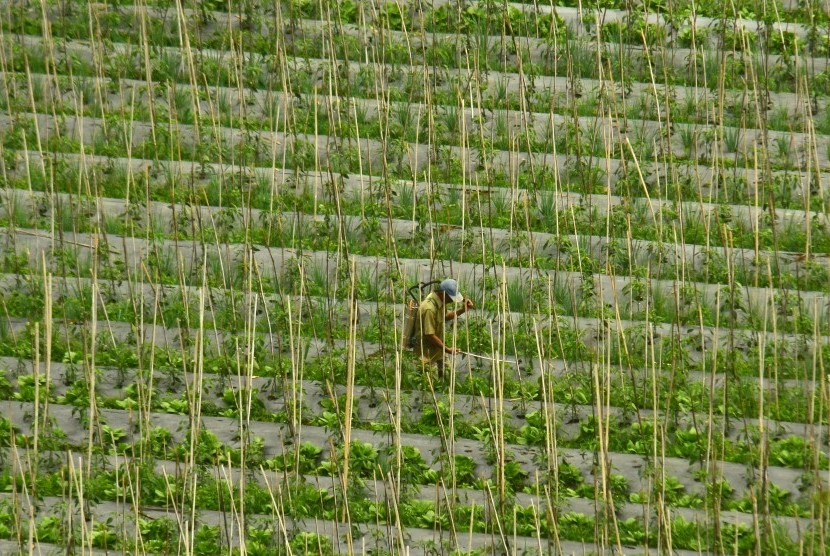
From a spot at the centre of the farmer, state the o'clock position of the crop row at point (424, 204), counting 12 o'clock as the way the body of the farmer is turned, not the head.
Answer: The crop row is roughly at 9 o'clock from the farmer.

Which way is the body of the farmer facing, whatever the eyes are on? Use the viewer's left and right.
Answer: facing to the right of the viewer

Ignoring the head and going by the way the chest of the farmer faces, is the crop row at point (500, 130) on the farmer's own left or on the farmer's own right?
on the farmer's own left

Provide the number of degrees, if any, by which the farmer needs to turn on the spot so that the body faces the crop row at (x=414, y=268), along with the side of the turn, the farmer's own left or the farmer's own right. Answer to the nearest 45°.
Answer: approximately 90° to the farmer's own left

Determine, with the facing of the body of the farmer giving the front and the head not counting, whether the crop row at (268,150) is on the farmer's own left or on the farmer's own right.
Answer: on the farmer's own left

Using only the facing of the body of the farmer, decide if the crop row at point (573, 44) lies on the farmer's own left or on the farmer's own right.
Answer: on the farmer's own left

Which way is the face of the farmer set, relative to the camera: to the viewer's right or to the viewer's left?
to the viewer's right
